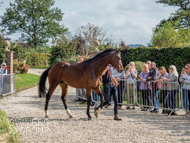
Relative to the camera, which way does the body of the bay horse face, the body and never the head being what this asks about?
to the viewer's right

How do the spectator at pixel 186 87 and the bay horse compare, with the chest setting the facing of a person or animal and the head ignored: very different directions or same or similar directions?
very different directions

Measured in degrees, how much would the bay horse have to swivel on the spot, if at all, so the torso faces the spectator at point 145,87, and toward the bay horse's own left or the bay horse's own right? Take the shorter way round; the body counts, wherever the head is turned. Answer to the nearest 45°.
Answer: approximately 45° to the bay horse's own left

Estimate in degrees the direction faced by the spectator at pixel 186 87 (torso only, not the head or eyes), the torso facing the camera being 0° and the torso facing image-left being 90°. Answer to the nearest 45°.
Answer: approximately 45°

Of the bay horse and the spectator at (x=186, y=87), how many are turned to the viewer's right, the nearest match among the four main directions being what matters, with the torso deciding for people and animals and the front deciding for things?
1

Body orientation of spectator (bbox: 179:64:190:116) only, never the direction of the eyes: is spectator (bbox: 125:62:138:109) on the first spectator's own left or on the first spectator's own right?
on the first spectator's own right

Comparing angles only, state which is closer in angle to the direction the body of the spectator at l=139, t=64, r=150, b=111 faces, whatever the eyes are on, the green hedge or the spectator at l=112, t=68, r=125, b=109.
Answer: the spectator

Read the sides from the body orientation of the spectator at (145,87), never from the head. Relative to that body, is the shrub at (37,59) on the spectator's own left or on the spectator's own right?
on the spectator's own right
